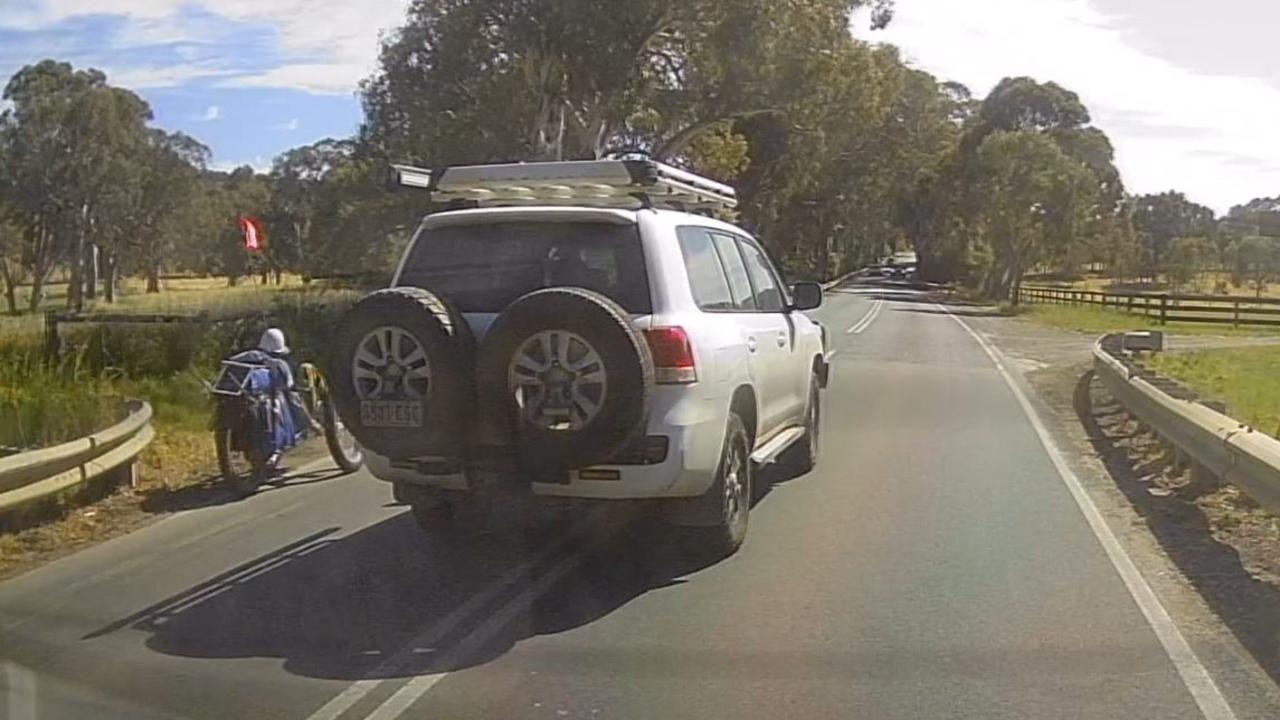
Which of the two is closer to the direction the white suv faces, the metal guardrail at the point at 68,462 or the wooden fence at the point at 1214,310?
the wooden fence

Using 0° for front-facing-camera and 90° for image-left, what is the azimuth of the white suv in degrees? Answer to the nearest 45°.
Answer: approximately 225°

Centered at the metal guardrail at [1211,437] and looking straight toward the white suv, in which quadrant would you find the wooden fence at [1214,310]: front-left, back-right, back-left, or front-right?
back-right

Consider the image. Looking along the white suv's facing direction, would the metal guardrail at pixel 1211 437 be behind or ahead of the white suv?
ahead

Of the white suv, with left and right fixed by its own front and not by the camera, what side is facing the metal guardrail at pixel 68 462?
left

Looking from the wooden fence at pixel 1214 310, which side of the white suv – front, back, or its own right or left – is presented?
front
